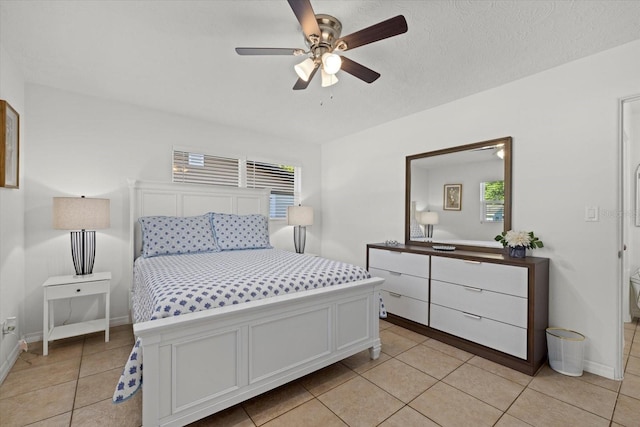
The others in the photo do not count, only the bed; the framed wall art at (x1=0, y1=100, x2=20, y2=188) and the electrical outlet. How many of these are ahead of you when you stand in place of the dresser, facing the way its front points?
3

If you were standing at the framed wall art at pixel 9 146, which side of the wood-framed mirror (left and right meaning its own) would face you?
front

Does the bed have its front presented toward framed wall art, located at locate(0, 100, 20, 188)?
no

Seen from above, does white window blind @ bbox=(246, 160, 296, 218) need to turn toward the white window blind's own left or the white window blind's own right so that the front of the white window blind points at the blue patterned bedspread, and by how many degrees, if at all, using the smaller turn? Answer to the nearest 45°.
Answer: approximately 45° to the white window blind's own right

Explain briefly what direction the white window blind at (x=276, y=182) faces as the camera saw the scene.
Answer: facing the viewer and to the right of the viewer

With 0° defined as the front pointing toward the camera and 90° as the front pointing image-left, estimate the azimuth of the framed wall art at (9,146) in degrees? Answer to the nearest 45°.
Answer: approximately 270°

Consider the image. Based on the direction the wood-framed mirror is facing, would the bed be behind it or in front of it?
in front

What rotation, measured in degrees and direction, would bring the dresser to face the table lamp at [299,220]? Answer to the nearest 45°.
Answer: approximately 45° to its right

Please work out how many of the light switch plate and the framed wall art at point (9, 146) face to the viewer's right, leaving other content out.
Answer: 1

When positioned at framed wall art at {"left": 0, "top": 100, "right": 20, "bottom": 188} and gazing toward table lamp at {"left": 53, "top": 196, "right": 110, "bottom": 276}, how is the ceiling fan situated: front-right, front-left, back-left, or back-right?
front-right

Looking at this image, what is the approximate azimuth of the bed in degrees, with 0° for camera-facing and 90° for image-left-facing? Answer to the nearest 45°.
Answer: approximately 315°

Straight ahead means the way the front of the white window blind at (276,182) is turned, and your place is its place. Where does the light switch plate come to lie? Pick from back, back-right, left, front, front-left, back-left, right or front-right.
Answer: front

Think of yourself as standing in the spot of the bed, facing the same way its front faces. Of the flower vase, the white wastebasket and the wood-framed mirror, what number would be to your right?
0

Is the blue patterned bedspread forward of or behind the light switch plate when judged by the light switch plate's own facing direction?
forward

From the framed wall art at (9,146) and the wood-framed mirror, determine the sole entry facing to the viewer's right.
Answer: the framed wall art

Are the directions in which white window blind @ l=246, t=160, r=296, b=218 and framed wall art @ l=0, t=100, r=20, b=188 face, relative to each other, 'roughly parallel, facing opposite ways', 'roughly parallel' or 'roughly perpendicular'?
roughly perpendicular

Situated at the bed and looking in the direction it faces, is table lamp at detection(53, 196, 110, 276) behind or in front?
behind

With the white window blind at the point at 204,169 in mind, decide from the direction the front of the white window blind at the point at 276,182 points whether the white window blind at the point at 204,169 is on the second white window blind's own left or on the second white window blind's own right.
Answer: on the second white window blind's own right
